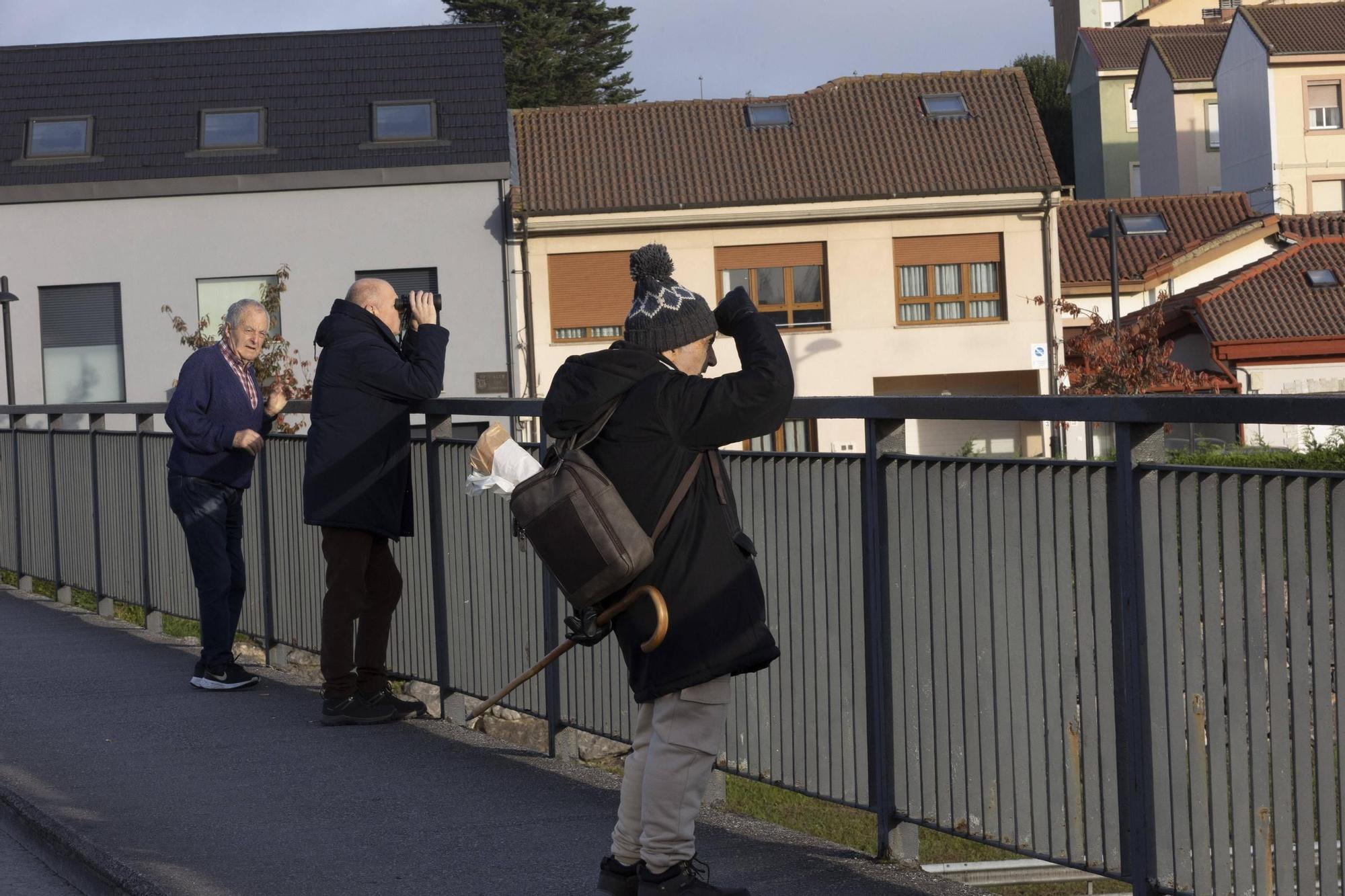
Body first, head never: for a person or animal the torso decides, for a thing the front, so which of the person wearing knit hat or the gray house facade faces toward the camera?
the gray house facade

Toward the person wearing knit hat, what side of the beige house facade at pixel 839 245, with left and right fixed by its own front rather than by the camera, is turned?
front

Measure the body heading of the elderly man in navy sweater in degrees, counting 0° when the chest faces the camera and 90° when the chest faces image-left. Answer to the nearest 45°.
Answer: approximately 315°

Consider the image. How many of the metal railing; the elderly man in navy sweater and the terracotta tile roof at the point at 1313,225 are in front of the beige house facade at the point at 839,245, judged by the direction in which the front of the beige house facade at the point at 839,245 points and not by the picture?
2

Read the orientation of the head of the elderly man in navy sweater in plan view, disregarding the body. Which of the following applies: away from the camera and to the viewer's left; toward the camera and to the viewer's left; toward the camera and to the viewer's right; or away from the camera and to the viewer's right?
toward the camera and to the viewer's right

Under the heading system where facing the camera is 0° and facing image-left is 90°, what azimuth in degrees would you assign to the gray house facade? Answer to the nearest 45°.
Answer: approximately 0°

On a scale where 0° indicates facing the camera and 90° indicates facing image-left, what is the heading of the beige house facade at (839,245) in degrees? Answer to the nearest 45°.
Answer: approximately 0°

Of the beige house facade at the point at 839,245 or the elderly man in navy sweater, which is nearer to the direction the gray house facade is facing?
the elderly man in navy sweater

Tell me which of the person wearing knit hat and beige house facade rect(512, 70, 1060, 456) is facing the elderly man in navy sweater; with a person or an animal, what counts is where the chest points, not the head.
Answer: the beige house facade

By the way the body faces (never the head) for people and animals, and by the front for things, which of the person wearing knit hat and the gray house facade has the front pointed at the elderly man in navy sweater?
the gray house facade
